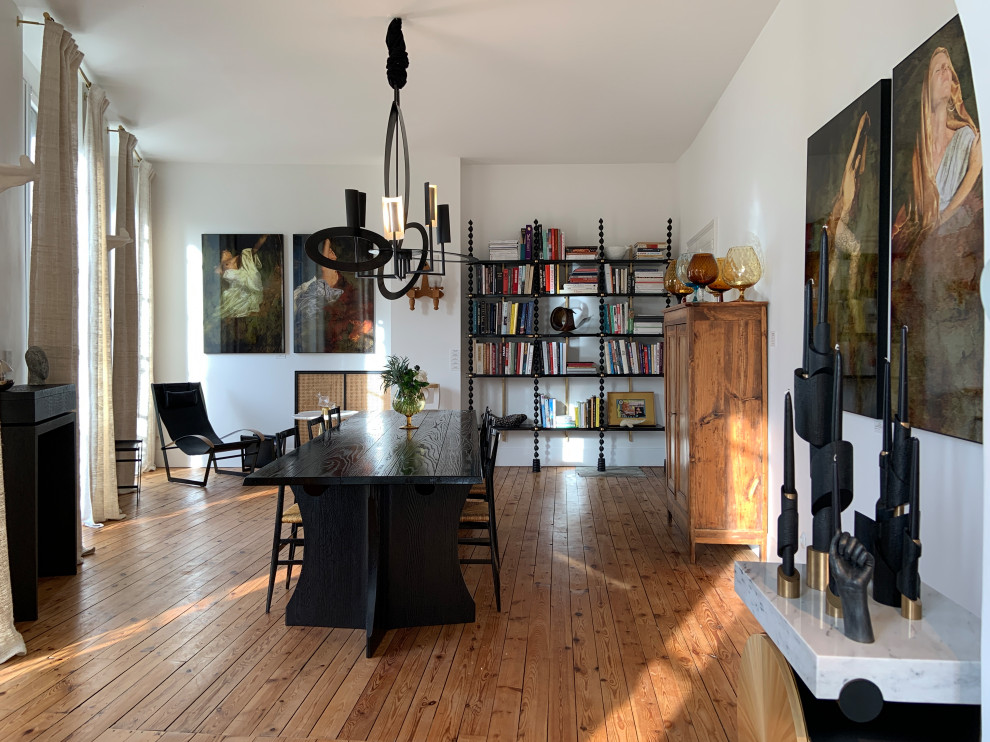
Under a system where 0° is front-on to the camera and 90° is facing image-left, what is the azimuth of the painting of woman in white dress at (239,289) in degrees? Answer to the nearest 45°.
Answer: approximately 0°

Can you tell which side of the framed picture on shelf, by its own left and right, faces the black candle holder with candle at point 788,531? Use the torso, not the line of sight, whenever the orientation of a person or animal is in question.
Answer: front

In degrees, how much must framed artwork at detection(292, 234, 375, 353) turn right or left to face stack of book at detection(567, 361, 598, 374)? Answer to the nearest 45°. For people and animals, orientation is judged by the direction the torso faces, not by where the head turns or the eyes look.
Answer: approximately 90° to its left

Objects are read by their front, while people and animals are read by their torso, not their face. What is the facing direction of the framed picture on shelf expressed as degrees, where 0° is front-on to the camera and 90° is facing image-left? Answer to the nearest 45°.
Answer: approximately 0°

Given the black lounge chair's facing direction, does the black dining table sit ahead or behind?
ahead

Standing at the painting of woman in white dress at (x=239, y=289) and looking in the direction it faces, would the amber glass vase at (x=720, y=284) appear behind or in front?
in front

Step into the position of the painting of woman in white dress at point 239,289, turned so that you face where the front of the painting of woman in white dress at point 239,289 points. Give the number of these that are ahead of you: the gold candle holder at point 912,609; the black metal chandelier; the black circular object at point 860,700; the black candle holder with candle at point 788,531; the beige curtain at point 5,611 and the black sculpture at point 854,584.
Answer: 6

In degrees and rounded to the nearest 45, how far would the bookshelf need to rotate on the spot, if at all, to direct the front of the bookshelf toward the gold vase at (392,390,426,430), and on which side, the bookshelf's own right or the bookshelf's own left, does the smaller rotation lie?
0° — it already faces it

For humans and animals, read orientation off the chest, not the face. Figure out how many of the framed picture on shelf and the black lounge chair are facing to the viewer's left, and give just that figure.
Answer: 0

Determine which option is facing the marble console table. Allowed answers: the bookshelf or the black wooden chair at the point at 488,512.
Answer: the bookshelf

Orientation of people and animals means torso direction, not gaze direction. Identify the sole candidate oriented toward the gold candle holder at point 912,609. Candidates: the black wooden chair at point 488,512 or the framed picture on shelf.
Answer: the framed picture on shelf

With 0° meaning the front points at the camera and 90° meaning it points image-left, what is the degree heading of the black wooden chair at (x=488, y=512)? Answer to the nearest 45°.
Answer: approximately 90°

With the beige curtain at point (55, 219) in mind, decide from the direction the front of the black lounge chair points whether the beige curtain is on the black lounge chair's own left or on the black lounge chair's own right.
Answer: on the black lounge chair's own right

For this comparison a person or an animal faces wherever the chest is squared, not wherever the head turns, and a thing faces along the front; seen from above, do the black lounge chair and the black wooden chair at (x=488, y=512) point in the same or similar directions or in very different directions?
very different directions

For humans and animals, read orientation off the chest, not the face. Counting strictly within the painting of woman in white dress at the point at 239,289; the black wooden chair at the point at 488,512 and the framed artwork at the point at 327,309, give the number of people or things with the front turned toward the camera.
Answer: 2

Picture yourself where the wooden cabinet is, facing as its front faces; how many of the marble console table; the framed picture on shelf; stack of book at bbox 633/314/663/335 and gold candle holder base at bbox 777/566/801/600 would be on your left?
2
